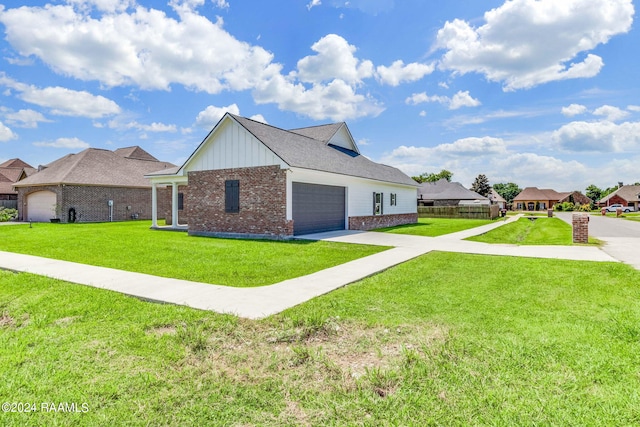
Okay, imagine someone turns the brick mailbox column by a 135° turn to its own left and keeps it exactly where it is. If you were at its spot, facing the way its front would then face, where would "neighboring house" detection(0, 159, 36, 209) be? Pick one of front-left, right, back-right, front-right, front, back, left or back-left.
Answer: front-left

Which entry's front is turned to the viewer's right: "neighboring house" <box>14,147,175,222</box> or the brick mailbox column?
the brick mailbox column

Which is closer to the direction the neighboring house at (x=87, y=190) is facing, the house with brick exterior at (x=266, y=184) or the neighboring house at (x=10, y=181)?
the house with brick exterior

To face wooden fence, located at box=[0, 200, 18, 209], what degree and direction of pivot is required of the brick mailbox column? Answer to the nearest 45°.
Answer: approximately 180°

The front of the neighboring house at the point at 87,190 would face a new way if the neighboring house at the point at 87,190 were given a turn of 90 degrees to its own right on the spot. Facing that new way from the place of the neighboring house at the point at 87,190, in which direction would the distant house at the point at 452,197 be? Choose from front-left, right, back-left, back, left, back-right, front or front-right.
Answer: back-right

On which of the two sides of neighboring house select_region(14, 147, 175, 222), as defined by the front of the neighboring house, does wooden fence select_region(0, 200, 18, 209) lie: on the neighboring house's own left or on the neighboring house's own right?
on the neighboring house's own right

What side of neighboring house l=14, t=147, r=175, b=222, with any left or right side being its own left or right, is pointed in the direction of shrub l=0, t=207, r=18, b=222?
right

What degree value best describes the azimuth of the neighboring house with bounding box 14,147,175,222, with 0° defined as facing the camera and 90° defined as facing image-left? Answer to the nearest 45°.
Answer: approximately 45°

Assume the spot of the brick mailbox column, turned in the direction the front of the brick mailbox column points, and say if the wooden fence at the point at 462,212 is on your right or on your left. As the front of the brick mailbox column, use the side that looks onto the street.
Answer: on your left

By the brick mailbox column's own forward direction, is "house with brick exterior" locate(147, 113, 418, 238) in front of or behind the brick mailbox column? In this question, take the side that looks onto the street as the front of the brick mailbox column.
behind

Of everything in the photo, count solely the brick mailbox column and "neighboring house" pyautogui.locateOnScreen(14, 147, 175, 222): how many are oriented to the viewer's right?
1

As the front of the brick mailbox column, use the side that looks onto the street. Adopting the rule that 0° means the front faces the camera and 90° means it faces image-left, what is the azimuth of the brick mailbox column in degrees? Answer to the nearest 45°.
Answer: approximately 270°

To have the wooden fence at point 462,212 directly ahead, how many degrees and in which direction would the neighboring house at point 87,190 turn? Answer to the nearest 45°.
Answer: approximately 135° to its left
